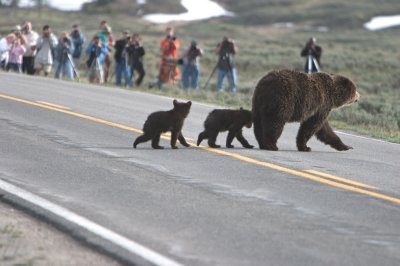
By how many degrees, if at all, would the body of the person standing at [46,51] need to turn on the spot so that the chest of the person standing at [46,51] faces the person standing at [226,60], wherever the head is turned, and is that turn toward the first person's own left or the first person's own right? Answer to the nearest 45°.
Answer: approximately 90° to the first person's own left

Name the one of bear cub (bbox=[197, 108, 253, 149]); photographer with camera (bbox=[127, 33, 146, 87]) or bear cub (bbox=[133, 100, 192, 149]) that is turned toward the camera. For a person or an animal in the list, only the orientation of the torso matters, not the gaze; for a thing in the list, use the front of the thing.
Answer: the photographer with camera

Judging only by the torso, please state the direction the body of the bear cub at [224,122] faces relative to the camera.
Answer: to the viewer's right

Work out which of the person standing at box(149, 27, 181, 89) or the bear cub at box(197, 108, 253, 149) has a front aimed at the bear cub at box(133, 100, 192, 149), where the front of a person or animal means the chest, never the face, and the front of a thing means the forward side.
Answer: the person standing

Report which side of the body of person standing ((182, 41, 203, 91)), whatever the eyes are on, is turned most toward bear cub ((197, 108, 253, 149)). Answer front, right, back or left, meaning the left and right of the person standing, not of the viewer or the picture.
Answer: front

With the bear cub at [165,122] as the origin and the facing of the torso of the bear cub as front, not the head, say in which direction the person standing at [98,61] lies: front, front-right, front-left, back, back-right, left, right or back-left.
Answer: left

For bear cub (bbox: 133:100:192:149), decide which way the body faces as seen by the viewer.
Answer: to the viewer's right

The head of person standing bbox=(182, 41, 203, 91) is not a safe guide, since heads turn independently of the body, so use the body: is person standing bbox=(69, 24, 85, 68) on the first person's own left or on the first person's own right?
on the first person's own right

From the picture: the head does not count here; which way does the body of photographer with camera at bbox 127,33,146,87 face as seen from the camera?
toward the camera

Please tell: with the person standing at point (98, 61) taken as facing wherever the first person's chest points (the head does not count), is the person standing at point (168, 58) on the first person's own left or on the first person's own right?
on the first person's own left
